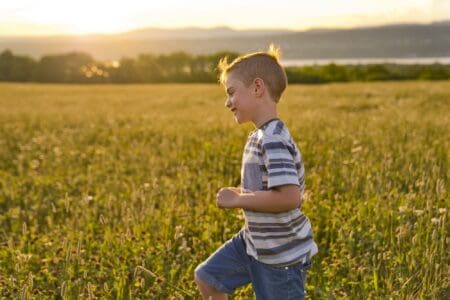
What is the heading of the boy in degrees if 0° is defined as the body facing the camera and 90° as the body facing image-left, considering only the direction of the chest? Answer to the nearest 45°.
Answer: approximately 90°

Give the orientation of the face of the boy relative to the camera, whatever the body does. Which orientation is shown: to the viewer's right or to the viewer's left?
to the viewer's left
